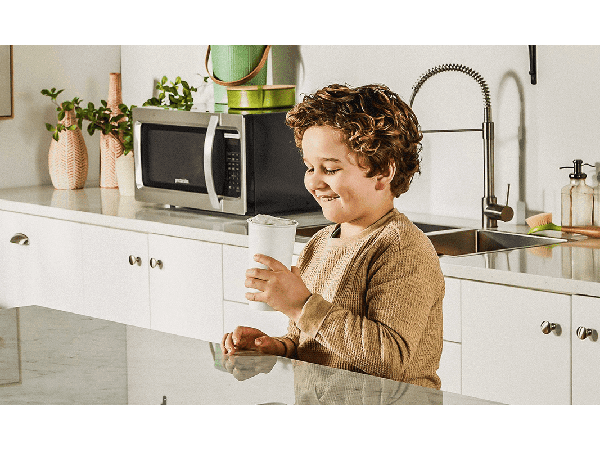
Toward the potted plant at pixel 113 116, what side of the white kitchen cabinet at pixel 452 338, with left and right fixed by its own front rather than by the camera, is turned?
right

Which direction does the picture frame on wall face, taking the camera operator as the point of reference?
facing the viewer

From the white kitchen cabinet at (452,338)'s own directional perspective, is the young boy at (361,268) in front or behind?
in front

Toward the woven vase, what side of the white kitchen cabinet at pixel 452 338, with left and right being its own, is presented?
right

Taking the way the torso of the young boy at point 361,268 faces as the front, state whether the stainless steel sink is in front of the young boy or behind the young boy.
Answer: behind

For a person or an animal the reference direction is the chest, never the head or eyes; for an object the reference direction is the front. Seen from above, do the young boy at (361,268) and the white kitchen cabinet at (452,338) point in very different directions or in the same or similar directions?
same or similar directions

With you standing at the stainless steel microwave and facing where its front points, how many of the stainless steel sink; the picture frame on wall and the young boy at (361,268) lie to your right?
1

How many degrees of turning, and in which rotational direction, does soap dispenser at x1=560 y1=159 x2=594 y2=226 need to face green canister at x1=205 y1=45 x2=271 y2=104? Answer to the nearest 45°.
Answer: approximately 45° to its right

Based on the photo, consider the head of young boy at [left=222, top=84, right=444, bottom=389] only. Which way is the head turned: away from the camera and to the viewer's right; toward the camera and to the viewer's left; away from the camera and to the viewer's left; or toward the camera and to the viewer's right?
toward the camera and to the viewer's left

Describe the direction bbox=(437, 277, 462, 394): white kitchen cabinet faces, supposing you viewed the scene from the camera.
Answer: facing the viewer and to the left of the viewer
